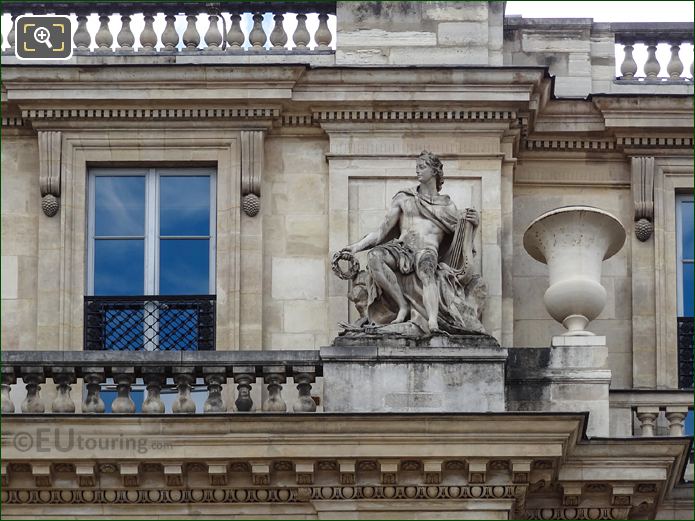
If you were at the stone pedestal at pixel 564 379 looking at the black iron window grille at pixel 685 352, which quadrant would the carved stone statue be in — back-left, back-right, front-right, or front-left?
back-left

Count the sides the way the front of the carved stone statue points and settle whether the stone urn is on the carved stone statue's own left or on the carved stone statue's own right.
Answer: on the carved stone statue's own left

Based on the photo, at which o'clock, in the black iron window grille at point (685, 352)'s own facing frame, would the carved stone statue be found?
The carved stone statue is roughly at 2 o'clock from the black iron window grille.

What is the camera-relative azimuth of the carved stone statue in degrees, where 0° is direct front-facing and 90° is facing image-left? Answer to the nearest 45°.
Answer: approximately 0°

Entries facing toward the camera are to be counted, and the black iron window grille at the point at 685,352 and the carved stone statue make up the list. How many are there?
2

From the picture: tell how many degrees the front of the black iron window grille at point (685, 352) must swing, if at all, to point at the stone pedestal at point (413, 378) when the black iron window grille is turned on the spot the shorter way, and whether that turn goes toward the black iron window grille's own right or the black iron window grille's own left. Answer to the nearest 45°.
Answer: approximately 45° to the black iron window grille's own right
